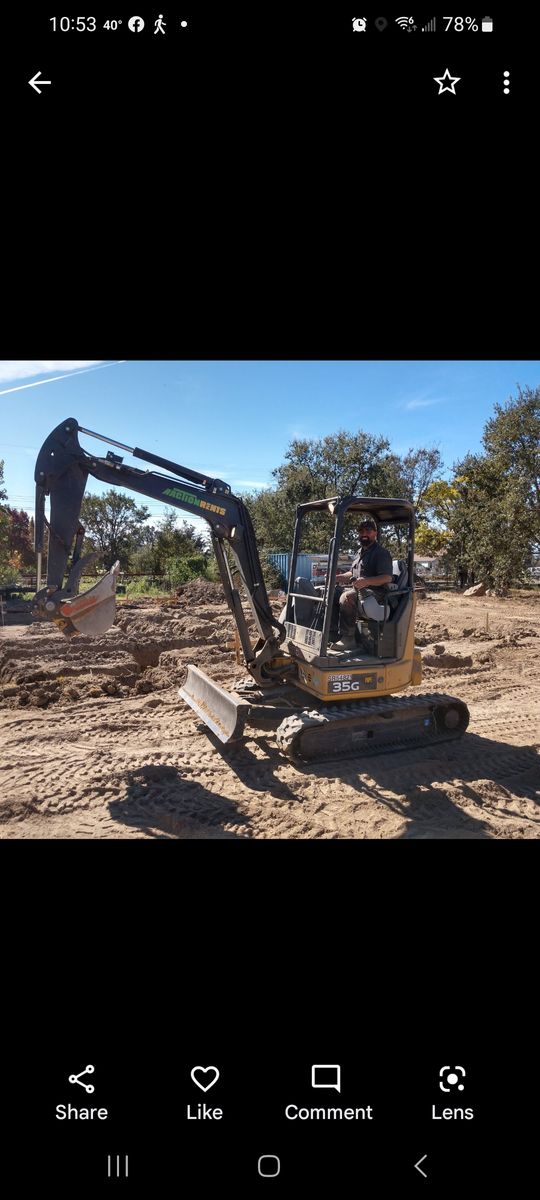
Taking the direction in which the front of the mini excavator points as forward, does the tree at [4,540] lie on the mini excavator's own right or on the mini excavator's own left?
on the mini excavator's own right

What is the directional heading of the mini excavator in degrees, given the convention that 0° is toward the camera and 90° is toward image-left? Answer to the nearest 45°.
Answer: approximately 45°

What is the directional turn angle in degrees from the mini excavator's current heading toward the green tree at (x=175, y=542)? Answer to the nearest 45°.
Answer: approximately 135° to its right

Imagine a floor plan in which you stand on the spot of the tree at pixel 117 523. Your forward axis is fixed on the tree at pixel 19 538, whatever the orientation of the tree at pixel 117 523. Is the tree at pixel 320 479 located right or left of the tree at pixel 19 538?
left

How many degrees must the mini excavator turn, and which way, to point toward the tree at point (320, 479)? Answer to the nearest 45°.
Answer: approximately 135° to its right

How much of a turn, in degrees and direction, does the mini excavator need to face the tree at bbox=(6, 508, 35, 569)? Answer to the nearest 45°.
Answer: approximately 90° to its right
